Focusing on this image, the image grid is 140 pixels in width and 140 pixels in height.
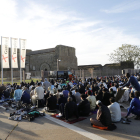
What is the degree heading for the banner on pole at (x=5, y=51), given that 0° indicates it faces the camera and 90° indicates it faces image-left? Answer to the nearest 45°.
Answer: approximately 0°

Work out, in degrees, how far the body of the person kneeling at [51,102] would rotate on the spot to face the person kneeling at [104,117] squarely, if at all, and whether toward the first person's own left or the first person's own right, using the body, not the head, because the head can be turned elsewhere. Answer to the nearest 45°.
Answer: approximately 135° to the first person's own right

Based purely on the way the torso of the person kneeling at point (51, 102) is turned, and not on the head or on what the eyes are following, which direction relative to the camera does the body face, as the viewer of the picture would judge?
away from the camera

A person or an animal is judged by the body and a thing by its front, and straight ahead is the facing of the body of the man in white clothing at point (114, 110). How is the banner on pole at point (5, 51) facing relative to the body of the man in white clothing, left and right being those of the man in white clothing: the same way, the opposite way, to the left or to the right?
the opposite way

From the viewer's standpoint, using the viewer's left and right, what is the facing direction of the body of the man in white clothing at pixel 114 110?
facing away from the viewer and to the left of the viewer

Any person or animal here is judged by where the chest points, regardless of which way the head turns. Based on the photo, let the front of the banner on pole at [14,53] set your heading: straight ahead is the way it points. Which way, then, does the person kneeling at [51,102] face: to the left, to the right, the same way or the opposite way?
the opposite way

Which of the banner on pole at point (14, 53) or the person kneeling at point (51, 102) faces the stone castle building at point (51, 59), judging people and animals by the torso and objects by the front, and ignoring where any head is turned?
the person kneeling

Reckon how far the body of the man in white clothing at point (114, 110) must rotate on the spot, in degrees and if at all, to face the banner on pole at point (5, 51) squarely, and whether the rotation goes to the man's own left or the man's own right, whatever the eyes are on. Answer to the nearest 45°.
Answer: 0° — they already face it

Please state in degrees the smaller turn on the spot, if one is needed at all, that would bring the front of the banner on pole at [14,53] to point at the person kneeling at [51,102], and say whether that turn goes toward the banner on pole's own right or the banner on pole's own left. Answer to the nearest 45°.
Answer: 0° — it already faces them
